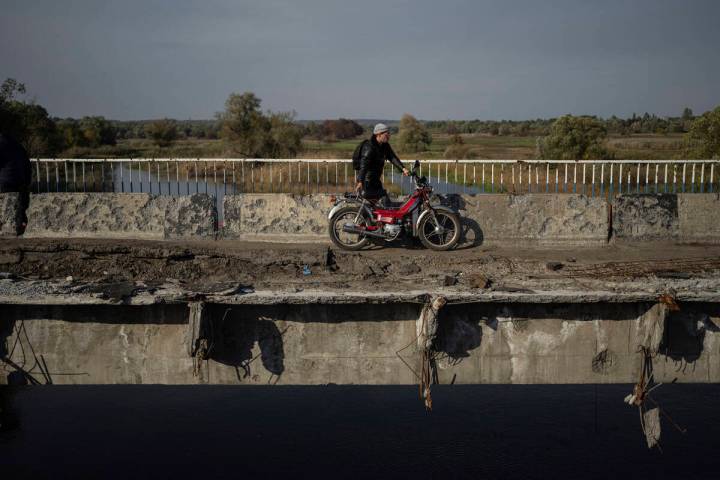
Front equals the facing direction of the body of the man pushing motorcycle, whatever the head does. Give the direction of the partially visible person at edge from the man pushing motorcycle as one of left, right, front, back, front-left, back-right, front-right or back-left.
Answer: back

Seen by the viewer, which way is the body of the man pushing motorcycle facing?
to the viewer's right

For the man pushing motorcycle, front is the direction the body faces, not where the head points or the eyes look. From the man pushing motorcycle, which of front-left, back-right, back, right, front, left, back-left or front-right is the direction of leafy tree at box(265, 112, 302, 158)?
left

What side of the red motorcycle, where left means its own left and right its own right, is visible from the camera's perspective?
right

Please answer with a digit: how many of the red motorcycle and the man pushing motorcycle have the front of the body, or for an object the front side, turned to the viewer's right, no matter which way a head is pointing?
2

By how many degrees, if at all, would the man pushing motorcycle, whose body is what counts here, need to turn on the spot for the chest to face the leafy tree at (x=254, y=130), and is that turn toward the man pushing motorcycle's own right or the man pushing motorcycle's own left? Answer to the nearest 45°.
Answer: approximately 90° to the man pushing motorcycle's own left

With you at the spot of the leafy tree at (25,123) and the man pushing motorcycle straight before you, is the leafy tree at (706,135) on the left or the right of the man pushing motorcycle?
left

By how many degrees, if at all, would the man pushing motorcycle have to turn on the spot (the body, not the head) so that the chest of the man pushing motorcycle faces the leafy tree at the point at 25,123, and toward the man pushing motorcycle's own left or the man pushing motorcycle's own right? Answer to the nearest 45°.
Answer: approximately 135° to the man pushing motorcycle's own left

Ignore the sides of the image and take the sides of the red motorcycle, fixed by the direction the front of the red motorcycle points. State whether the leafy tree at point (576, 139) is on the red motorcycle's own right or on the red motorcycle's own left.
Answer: on the red motorcycle's own left

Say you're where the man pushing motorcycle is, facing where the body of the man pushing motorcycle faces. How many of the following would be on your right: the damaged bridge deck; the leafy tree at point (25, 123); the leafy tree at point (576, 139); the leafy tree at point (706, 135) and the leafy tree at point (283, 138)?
1

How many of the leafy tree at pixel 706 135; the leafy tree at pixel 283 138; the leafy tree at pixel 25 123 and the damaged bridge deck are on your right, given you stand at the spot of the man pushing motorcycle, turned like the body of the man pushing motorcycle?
1

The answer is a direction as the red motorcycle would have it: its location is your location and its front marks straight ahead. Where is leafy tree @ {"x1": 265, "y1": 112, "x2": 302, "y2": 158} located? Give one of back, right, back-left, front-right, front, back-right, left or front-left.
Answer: left

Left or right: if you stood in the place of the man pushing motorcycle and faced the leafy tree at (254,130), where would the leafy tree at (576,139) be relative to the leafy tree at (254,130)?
right

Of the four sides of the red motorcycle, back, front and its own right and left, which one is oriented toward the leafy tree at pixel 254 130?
left

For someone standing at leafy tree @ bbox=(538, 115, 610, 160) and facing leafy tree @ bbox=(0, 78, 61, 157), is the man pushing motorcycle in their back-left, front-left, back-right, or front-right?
front-left
